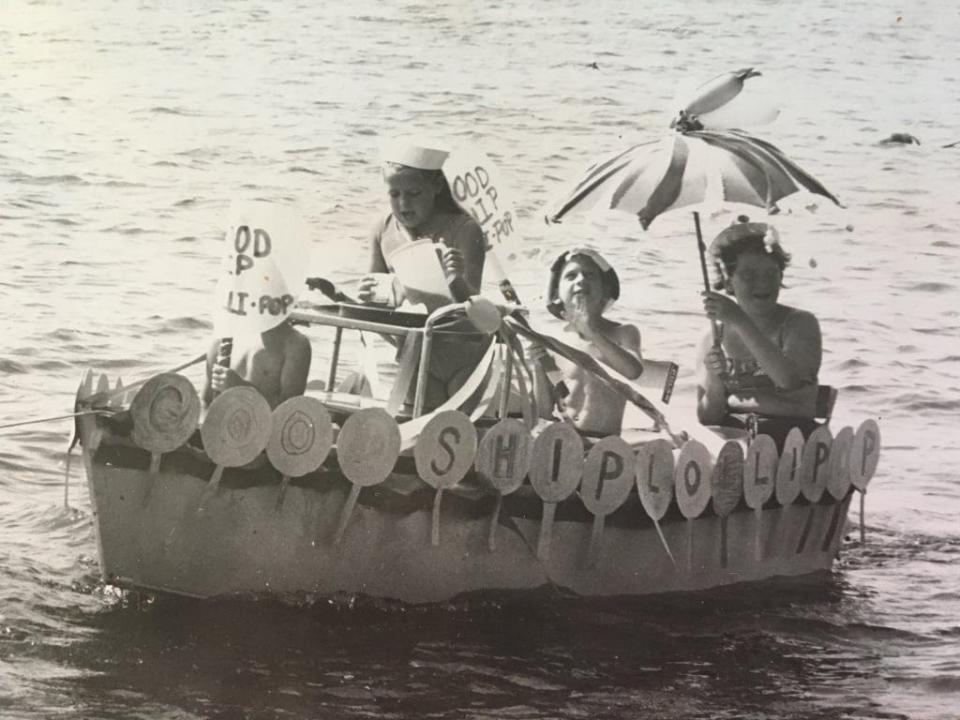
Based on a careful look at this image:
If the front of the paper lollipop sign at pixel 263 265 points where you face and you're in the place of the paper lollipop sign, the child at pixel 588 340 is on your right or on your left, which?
on your left

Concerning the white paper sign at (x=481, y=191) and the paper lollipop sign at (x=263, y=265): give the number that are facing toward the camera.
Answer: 2

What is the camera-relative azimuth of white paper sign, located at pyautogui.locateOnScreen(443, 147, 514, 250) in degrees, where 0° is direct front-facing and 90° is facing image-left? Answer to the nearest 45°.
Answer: approximately 0°

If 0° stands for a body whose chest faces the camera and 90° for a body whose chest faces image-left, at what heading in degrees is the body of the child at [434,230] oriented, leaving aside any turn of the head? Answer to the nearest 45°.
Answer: approximately 45°

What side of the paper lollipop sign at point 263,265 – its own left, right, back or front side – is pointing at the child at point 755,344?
left
